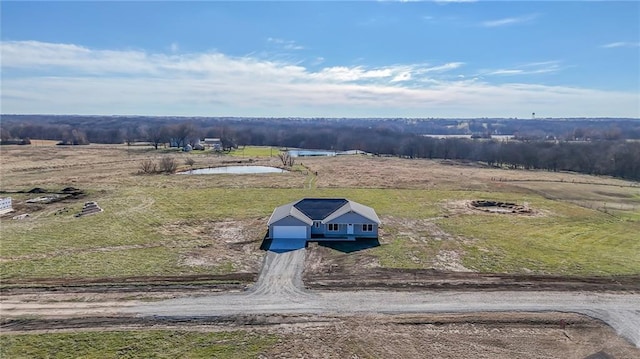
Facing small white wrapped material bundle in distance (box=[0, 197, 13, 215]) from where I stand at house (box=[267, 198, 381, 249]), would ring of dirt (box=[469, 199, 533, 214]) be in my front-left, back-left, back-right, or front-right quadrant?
back-right

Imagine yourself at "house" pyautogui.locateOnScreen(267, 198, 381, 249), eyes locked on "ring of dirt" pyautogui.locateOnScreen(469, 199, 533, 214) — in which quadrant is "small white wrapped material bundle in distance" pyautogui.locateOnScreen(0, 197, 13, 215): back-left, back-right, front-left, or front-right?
back-left

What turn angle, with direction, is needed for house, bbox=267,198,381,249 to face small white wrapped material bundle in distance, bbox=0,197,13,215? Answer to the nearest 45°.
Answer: approximately 90° to its right

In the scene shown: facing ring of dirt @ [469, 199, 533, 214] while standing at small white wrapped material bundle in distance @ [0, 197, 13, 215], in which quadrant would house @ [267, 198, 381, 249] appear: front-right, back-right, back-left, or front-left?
front-right

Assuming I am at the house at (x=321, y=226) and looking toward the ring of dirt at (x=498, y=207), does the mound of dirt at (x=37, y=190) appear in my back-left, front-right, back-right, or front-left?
back-left

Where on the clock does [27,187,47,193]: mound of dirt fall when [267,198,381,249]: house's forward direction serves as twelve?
The mound of dirt is roughly at 4 o'clock from the house.

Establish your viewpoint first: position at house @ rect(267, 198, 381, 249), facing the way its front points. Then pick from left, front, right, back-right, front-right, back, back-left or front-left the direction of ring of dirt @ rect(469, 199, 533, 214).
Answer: back-left

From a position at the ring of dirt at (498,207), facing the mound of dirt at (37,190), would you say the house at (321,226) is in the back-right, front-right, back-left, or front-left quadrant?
front-left

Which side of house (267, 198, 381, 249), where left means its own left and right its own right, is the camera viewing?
front
